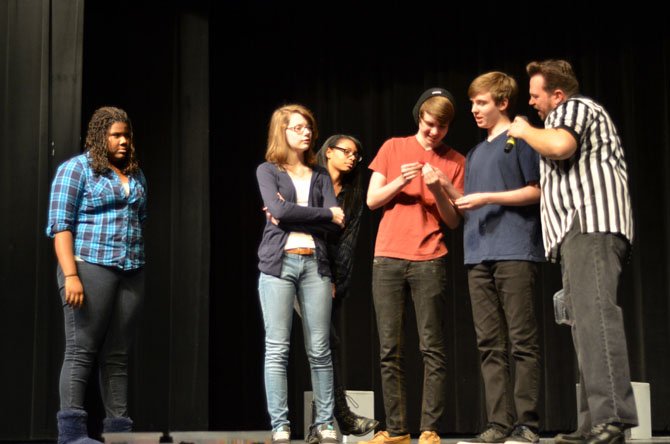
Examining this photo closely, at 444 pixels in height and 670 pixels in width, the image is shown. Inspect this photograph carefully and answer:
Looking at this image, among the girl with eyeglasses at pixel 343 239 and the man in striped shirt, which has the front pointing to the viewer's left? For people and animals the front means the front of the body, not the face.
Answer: the man in striped shirt

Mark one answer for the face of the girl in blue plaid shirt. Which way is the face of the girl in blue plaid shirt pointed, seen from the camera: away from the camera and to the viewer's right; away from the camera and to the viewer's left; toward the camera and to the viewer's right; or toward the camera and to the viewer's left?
toward the camera and to the viewer's right

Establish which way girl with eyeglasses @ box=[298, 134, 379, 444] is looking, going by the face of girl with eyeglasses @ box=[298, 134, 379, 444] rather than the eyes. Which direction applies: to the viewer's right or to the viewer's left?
to the viewer's right

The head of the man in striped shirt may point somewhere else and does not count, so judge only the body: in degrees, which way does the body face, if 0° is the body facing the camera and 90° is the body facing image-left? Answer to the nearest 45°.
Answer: approximately 90°

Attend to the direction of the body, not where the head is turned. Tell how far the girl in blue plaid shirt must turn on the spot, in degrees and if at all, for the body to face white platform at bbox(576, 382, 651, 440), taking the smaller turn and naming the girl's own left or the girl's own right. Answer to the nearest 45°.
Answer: approximately 45° to the girl's own left

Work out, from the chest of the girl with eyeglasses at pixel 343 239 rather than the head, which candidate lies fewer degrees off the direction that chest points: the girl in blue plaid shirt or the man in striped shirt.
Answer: the man in striped shirt

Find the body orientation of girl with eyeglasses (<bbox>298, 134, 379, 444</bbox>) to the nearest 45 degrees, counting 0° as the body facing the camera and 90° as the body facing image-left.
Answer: approximately 315°

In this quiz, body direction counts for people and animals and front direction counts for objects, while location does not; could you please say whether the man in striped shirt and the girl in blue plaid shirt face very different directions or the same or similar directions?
very different directions

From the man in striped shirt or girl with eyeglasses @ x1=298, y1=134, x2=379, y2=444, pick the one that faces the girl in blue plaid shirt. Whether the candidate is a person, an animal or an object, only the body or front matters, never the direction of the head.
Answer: the man in striped shirt

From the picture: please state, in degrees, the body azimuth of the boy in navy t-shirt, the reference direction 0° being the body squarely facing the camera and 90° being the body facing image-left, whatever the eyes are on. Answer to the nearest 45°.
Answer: approximately 45°
